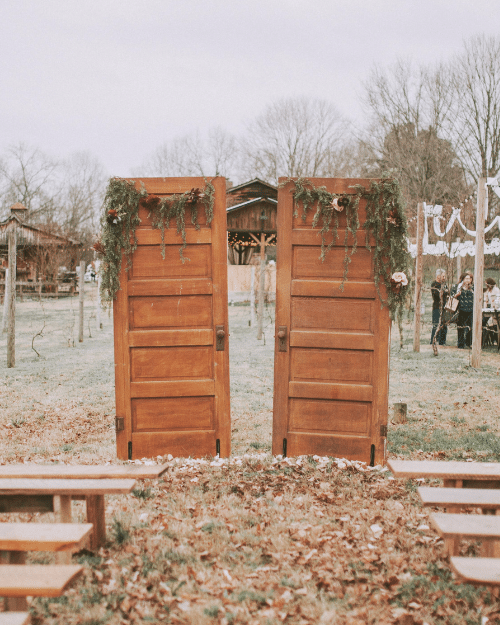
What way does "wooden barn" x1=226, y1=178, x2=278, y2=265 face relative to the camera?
toward the camera

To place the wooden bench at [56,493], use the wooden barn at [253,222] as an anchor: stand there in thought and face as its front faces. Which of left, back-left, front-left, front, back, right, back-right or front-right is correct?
front

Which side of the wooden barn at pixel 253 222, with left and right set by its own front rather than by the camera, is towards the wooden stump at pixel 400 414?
front

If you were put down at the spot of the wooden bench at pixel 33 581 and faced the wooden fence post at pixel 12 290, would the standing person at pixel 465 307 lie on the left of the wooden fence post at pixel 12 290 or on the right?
right

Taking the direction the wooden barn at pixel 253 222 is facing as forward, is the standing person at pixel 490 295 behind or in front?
in front

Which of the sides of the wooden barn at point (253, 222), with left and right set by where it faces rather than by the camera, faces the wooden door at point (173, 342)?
front

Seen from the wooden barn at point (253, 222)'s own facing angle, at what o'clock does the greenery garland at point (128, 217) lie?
The greenery garland is roughly at 12 o'clock from the wooden barn.

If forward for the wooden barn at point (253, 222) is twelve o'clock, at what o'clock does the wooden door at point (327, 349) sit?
The wooden door is roughly at 12 o'clock from the wooden barn.

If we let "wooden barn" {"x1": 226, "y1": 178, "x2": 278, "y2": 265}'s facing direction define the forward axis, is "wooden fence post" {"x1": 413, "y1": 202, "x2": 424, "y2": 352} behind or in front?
in front

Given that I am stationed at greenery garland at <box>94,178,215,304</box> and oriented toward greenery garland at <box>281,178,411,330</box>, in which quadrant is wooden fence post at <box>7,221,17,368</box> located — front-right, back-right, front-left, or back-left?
back-left

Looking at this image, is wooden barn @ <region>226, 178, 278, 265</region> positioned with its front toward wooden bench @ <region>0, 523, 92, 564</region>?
yes
